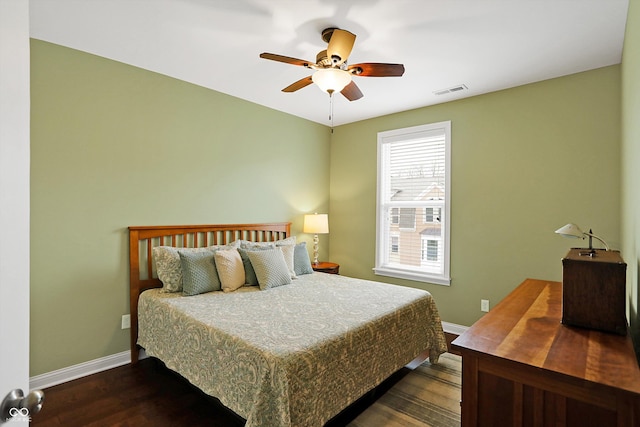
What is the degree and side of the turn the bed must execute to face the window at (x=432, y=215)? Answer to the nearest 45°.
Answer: approximately 90° to its left

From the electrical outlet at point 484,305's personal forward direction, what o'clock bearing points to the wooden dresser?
The wooden dresser is roughly at 12 o'clock from the electrical outlet.

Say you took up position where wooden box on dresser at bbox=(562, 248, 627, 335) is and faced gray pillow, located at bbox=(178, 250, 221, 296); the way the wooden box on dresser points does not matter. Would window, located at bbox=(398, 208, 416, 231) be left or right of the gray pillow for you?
right

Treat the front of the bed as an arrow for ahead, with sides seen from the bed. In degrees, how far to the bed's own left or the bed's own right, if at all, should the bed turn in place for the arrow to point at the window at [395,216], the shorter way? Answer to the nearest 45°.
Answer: approximately 90° to the bed's own left

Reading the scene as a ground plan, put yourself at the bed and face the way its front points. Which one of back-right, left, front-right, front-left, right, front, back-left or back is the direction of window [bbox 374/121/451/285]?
left

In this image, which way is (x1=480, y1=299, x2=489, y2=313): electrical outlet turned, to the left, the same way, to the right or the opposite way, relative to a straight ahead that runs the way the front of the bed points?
to the right

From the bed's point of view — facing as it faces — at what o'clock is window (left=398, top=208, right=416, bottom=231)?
The window is roughly at 9 o'clock from the bed.

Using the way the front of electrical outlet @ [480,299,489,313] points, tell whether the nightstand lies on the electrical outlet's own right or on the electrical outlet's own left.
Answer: on the electrical outlet's own right

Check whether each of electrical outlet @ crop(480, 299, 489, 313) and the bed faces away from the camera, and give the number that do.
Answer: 0

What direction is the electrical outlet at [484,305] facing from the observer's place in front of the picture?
facing the viewer

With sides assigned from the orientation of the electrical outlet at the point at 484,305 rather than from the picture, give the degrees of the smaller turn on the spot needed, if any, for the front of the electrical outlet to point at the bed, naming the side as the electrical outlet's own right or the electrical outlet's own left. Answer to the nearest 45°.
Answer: approximately 45° to the electrical outlet's own right

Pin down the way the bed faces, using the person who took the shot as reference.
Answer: facing the viewer and to the right of the viewer
